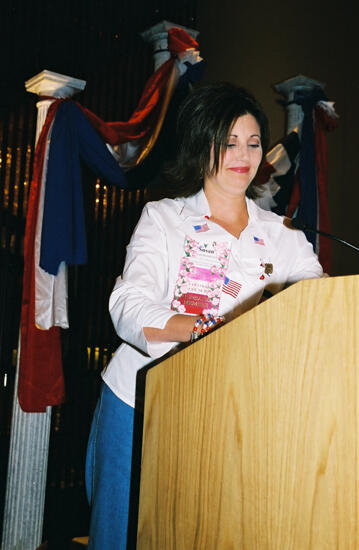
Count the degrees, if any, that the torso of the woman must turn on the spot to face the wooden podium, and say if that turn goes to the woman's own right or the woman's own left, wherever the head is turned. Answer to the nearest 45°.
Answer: approximately 45° to the woman's own right

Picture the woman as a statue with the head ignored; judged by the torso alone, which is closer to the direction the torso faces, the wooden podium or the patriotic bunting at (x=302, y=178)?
the wooden podium

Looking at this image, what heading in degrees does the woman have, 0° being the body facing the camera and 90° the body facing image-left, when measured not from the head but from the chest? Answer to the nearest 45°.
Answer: approximately 315°

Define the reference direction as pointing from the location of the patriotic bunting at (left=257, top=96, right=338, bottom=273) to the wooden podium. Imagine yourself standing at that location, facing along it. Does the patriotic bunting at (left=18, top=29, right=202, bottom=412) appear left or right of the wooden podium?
right

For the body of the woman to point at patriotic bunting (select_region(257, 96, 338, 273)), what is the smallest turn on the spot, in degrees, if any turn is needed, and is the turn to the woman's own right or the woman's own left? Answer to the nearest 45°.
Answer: approximately 135° to the woman's own left
